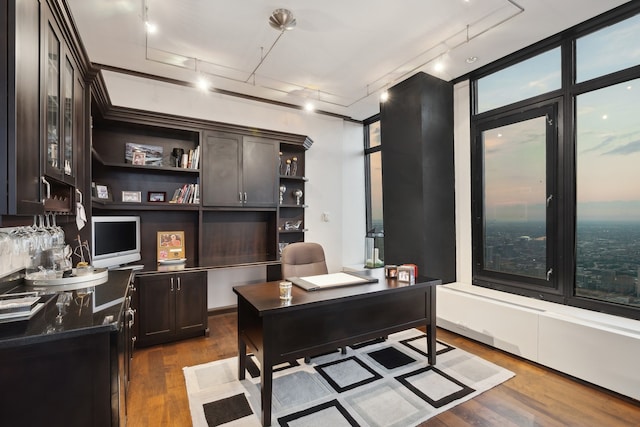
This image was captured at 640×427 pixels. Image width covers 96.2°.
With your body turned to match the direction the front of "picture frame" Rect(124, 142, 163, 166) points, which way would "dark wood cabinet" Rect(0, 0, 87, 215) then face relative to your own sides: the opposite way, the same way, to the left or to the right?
to the left

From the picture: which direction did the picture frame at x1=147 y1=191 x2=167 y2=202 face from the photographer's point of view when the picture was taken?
facing the viewer

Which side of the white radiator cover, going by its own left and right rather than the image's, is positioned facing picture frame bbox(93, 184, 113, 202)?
front

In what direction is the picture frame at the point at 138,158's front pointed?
toward the camera

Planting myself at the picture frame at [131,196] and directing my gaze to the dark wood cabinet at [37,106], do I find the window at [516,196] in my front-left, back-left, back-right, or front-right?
front-left

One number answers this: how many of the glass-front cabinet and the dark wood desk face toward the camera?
0

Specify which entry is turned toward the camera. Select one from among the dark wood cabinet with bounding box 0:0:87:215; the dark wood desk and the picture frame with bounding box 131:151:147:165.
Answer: the picture frame

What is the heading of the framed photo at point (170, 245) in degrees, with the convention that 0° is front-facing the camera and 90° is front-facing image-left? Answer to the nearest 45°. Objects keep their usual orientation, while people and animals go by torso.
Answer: approximately 0°

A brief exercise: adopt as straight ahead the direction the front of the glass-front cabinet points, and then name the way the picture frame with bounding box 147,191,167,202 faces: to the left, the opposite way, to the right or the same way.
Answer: to the right

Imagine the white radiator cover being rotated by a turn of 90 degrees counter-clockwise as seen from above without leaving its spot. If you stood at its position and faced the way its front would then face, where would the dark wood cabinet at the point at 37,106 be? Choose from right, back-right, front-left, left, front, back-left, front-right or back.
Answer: right

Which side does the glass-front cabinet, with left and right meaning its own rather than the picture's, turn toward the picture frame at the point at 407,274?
front

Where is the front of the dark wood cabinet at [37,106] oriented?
to the viewer's right
